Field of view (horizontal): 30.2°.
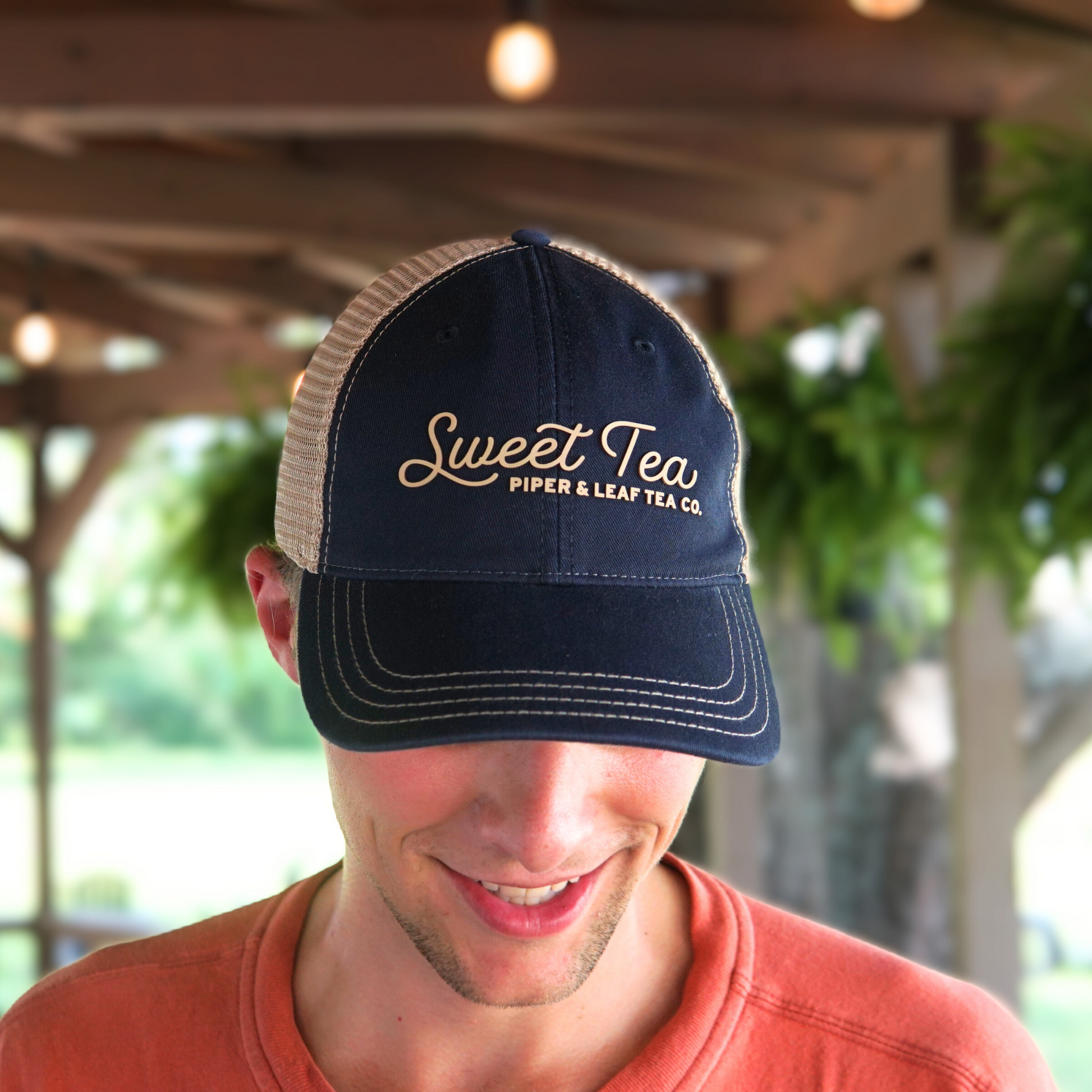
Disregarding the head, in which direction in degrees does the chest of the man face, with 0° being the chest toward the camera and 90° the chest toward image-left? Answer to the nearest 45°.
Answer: approximately 0°

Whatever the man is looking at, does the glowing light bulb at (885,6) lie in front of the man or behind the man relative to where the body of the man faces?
behind

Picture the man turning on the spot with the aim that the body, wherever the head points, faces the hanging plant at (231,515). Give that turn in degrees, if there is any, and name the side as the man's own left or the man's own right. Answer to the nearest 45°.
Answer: approximately 180°

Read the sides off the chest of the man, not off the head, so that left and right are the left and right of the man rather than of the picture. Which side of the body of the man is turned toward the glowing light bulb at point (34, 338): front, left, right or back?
back

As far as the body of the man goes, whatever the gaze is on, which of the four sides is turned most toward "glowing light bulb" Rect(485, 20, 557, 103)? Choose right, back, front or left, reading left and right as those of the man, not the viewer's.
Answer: back

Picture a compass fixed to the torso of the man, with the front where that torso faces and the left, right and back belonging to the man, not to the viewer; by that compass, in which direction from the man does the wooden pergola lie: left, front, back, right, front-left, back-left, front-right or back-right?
back
